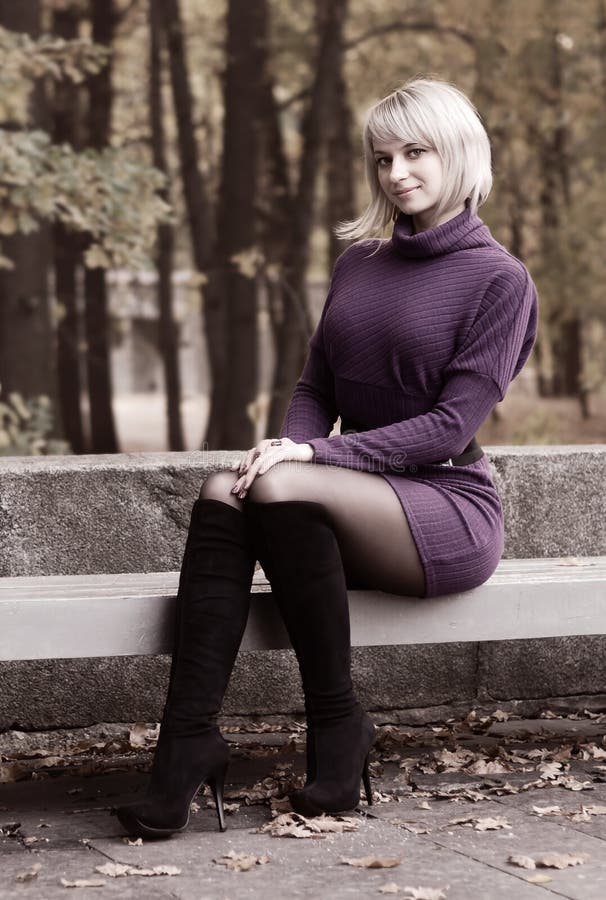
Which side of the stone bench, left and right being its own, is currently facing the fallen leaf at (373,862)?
front

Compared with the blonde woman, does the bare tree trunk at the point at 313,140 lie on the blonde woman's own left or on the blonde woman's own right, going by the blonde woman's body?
on the blonde woman's own right

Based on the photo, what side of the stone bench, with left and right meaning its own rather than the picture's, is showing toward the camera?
front

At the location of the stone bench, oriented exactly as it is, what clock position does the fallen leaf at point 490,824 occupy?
The fallen leaf is roughly at 11 o'clock from the stone bench.

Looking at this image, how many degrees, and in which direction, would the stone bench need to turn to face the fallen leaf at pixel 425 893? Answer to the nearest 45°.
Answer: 0° — it already faces it

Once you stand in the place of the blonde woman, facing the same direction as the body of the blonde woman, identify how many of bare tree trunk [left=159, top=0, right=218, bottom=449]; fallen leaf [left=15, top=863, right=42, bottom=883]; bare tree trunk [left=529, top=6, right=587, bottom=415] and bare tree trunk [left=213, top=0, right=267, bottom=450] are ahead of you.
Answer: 1

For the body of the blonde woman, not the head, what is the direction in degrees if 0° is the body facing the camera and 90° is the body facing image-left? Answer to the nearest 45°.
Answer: approximately 45°

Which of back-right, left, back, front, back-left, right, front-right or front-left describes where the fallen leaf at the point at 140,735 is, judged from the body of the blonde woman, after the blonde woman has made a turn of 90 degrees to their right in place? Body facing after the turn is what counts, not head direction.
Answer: front

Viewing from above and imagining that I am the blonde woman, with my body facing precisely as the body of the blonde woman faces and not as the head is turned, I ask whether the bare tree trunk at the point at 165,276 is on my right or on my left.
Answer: on my right

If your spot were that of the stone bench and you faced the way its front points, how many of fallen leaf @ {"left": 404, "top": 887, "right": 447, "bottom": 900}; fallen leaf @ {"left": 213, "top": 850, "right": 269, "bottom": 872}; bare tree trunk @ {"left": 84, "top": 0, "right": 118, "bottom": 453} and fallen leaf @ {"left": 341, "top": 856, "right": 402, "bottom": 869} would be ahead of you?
3

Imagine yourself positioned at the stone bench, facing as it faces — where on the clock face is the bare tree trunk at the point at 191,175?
The bare tree trunk is roughly at 6 o'clock from the stone bench.

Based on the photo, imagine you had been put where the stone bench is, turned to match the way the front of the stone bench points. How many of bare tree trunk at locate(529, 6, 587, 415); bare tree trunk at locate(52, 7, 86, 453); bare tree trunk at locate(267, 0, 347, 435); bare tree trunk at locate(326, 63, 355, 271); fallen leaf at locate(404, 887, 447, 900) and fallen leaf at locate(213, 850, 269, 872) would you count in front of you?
2

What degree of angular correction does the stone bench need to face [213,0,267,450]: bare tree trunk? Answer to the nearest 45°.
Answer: approximately 180°
